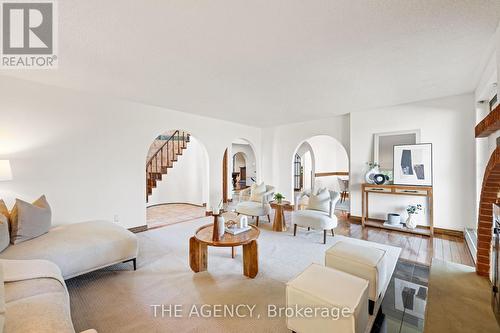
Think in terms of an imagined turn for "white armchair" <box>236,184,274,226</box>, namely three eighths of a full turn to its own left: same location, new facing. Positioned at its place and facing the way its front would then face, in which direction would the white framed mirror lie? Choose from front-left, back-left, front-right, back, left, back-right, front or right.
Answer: front

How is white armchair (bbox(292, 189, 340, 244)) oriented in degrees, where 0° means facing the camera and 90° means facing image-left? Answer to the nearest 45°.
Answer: approximately 45°

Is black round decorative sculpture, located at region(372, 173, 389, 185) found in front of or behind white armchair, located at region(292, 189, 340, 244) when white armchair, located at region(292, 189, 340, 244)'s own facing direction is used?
behind

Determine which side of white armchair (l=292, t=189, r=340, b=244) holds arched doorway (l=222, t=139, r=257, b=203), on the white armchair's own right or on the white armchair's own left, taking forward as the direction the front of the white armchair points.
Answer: on the white armchair's own right

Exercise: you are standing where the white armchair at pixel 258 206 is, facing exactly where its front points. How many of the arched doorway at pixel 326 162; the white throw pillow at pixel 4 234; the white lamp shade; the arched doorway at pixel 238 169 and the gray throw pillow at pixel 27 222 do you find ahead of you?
3

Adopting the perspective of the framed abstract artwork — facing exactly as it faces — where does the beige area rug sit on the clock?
The beige area rug is roughly at 1 o'clock from the framed abstract artwork.

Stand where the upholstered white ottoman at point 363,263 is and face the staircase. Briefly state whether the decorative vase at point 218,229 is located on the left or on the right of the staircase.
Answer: left

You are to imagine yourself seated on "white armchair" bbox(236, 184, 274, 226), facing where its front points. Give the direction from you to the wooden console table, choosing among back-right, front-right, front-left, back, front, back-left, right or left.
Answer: back-left

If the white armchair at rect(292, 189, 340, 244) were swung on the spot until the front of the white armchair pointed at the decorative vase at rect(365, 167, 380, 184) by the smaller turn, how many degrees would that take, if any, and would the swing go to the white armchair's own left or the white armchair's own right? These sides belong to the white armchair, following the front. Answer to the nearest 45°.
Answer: approximately 180°

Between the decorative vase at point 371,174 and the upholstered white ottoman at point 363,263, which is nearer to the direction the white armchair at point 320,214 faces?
the upholstered white ottoman

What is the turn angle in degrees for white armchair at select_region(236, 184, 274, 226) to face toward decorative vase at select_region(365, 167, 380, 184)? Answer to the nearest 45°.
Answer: approximately 135° to its left
